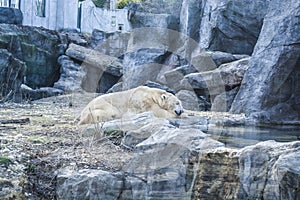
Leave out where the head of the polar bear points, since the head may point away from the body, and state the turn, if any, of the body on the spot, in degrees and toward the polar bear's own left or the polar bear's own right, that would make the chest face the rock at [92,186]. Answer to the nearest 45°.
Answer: approximately 90° to the polar bear's own right

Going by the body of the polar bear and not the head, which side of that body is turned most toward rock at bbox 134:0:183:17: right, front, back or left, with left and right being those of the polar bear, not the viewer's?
left

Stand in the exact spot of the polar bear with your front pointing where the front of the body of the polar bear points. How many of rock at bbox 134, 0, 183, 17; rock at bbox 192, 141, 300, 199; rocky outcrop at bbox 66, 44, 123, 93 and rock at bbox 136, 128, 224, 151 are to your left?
2

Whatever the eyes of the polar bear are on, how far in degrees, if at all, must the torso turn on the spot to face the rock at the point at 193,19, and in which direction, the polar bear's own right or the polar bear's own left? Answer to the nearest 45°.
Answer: approximately 90° to the polar bear's own left

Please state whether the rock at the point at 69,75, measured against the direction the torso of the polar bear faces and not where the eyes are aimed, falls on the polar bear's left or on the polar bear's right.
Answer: on the polar bear's left

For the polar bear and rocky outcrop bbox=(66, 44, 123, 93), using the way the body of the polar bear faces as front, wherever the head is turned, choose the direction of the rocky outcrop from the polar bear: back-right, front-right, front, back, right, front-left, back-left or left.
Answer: left

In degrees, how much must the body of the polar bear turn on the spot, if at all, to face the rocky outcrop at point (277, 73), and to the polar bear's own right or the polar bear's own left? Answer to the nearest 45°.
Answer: approximately 45° to the polar bear's own left

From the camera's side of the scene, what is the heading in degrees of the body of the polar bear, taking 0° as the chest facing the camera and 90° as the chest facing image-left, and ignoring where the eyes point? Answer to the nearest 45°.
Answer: approximately 270°

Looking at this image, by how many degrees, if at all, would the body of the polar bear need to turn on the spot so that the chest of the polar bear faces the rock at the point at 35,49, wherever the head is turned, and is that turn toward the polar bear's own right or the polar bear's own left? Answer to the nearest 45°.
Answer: approximately 90° to the polar bear's own left

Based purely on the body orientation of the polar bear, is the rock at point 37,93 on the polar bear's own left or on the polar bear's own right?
on the polar bear's own left

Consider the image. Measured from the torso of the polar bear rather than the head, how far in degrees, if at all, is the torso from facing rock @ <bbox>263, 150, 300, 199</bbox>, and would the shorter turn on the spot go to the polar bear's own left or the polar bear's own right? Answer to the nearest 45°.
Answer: approximately 90° to the polar bear's own right

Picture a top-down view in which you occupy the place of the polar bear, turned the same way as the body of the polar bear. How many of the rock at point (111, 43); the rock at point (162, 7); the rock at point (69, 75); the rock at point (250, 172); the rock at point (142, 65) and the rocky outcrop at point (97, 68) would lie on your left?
5

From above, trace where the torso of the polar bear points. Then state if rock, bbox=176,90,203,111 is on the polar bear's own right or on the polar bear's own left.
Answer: on the polar bear's own left

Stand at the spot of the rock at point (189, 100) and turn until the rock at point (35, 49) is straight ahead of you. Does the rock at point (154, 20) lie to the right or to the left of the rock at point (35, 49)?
right

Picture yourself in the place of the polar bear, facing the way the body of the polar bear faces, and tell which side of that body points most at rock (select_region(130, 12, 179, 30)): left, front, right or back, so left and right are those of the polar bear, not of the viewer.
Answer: left

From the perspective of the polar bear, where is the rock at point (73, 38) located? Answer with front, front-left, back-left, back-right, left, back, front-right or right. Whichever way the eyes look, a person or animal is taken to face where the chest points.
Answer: left

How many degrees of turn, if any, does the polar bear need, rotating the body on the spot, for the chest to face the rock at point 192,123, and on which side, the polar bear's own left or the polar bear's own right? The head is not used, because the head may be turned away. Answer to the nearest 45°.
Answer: approximately 45° to the polar bear's own right
